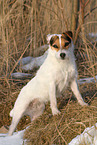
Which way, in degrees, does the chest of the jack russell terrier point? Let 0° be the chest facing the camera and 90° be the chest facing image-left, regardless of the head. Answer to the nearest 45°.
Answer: approximately 315°
